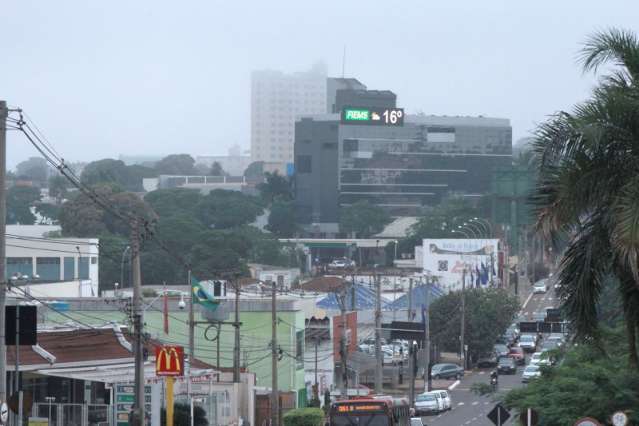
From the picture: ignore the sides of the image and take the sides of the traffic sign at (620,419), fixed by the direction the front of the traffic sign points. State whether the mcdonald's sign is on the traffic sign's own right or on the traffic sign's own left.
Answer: on the traffic sign's own right

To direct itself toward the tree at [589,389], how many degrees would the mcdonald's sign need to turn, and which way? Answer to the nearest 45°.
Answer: approximately 45° to its left

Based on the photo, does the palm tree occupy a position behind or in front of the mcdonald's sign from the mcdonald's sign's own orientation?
in front

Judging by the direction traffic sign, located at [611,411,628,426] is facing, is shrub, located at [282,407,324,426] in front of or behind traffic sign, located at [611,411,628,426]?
behind

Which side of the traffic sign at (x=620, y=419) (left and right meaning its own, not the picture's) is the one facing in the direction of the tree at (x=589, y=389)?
back

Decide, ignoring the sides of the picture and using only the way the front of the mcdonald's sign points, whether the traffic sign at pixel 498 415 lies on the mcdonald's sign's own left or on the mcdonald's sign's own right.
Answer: on the mcdonald's sign's own left

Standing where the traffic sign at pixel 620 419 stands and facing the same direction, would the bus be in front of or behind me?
behind

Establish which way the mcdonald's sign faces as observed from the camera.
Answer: facing the viewer

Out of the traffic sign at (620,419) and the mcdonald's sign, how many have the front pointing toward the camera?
2

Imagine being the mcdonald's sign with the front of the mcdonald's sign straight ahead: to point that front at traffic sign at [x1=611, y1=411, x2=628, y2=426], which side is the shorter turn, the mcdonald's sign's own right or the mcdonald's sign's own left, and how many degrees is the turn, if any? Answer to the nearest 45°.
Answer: approximately 45° to the mcdonald's sign's own left
